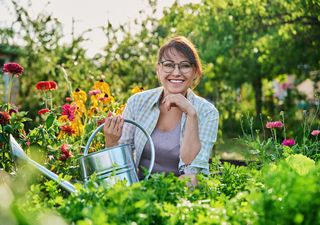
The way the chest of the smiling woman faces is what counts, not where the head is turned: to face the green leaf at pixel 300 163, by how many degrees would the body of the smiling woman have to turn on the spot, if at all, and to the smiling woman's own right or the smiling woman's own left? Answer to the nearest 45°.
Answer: approximately 90° to the smiling woman's own left

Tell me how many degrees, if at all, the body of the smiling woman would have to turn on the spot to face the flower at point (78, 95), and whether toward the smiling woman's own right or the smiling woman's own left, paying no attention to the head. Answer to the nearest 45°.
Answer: approximately 135° to the smiling woman's own right

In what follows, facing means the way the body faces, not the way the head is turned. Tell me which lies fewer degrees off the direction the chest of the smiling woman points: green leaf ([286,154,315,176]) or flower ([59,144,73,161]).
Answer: the green leaf

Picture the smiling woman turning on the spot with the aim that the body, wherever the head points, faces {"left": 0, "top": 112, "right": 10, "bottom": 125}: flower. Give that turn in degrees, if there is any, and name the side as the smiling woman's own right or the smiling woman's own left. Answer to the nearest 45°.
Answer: approximately 90° to the smiling woman's own right

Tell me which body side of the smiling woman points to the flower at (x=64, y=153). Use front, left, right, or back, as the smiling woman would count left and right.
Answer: right

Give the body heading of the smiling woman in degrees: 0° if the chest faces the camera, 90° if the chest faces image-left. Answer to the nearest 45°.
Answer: approximately 0°

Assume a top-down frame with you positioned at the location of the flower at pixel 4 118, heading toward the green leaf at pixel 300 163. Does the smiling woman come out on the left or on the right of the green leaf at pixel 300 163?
left
